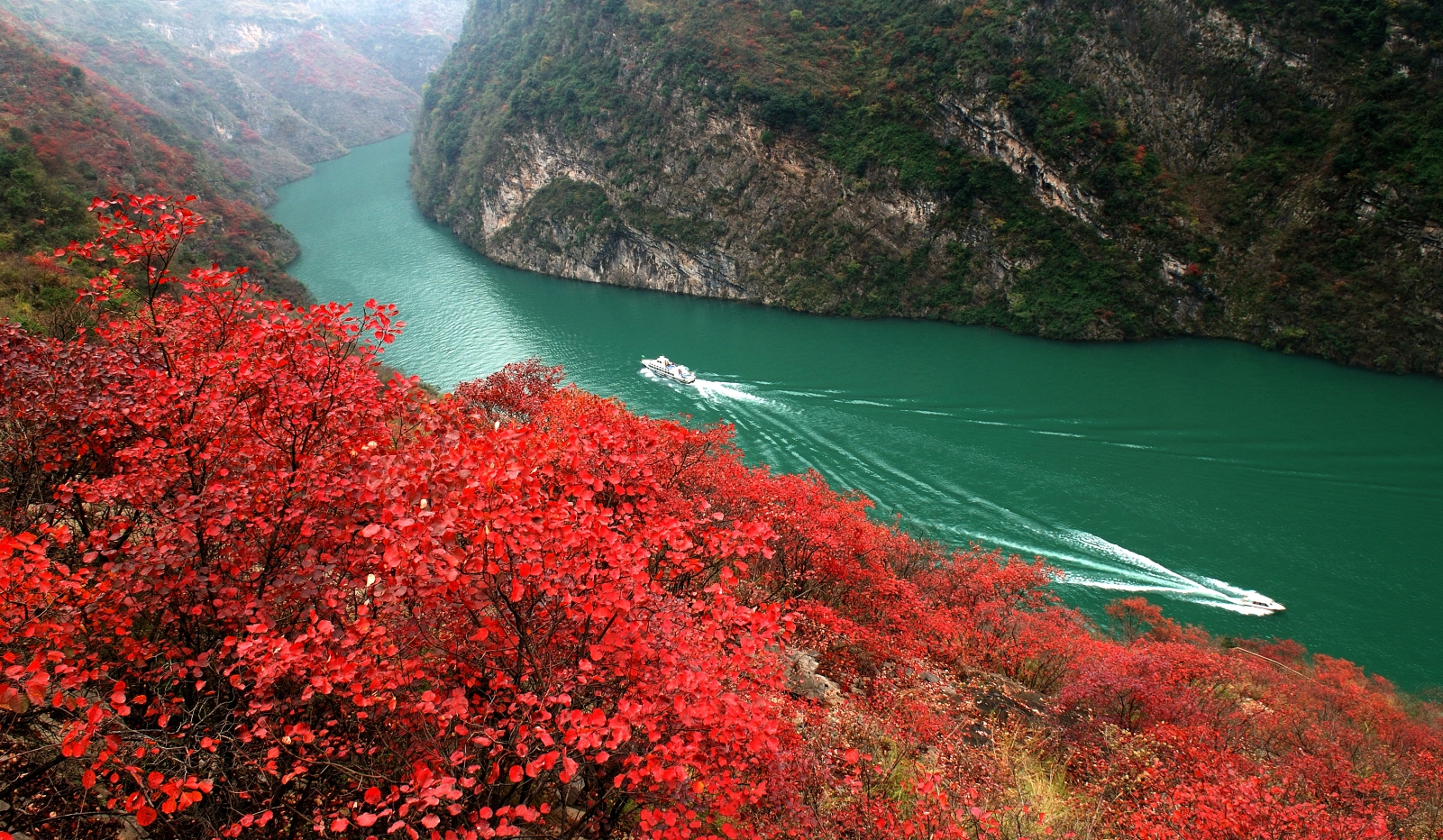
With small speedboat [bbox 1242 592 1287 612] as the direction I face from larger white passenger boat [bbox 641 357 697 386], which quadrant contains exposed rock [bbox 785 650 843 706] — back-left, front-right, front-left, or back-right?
front-right

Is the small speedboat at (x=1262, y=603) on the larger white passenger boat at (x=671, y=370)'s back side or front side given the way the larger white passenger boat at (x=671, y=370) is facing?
on the back side

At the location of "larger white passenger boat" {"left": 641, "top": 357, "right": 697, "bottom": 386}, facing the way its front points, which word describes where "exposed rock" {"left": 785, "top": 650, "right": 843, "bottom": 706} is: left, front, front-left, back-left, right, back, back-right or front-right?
back-left

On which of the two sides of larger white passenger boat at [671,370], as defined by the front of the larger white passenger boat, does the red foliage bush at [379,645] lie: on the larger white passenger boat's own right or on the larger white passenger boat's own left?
on the larger white passenger boat's own left

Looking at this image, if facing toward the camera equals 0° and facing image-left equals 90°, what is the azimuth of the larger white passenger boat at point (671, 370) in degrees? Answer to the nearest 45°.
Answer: approximately 135°
